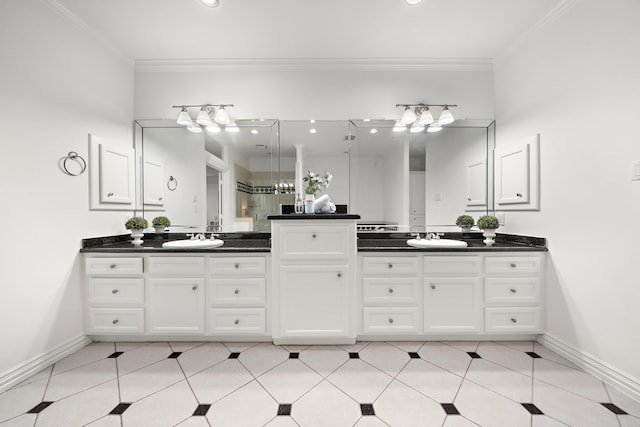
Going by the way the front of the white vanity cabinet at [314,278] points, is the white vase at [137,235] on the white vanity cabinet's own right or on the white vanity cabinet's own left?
on the white vanity cabinet's own right

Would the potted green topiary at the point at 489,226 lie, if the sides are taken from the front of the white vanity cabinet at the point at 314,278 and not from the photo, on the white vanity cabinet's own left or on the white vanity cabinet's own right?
on the white vanity cabinet's own left

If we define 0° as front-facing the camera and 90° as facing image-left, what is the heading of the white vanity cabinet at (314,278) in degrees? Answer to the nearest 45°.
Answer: approximately 0°

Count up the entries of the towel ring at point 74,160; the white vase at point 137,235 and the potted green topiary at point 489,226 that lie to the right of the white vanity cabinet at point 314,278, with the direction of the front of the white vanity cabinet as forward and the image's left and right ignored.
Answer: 2
